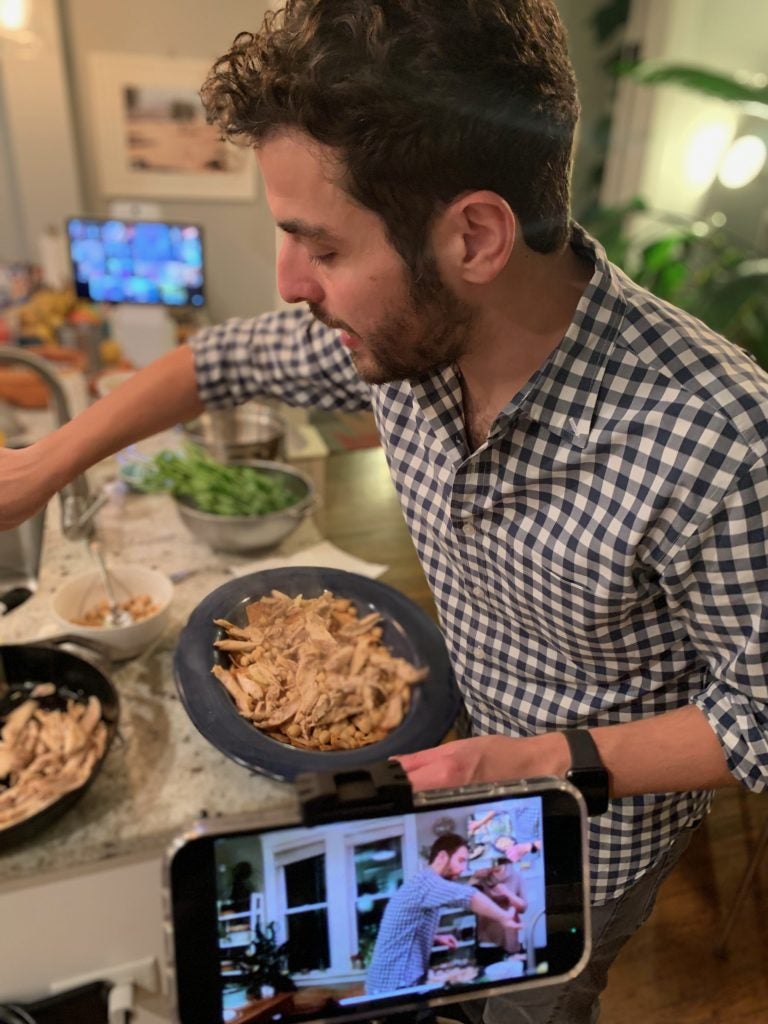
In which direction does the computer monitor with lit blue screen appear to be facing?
toward the camera

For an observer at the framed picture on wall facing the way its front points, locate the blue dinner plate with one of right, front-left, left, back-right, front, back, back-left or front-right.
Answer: front

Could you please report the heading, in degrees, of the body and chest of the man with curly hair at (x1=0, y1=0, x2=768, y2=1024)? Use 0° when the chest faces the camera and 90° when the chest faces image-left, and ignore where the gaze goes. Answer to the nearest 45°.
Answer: approximately 45°

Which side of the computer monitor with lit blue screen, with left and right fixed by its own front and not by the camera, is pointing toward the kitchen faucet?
front

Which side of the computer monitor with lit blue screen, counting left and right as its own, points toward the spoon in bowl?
front

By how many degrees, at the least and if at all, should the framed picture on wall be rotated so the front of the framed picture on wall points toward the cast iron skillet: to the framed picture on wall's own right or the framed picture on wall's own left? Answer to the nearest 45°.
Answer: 0° — it already faces it

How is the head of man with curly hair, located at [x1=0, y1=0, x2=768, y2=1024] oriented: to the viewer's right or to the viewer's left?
to the viewer's left

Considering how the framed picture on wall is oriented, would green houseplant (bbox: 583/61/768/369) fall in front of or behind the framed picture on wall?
in front

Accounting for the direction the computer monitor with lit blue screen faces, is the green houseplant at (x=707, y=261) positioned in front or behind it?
in front

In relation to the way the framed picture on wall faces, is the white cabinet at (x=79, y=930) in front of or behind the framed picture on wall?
in front

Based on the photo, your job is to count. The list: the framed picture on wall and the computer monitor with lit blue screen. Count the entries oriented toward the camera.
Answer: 2

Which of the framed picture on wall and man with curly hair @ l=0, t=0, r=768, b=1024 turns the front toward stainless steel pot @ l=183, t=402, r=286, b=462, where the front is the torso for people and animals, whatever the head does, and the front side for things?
the framed picture on wall

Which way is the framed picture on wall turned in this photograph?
toward the camera
